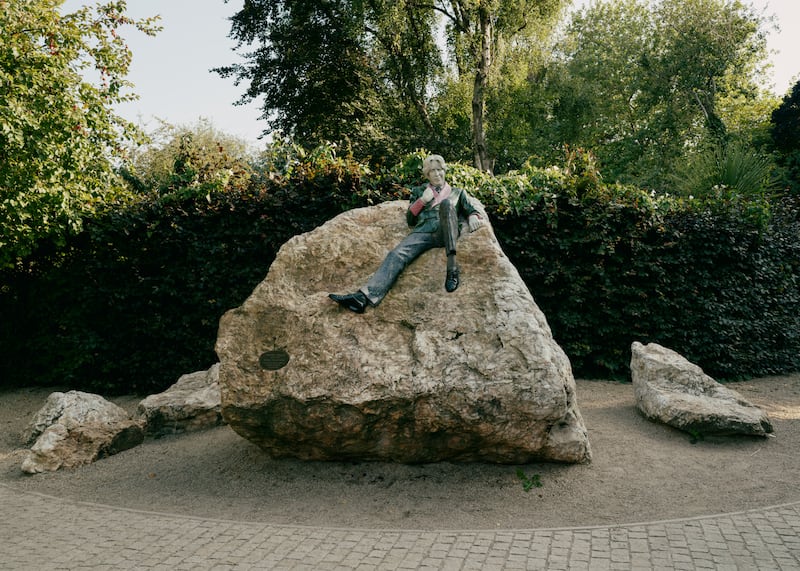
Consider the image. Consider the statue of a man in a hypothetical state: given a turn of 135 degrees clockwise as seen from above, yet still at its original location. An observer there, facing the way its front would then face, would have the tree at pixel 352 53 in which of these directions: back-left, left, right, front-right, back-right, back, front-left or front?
front-right

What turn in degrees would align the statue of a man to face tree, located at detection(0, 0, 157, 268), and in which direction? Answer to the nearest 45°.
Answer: approximately 135° to its right

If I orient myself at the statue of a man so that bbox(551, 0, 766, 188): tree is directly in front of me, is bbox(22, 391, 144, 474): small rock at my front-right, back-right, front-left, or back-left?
back-left

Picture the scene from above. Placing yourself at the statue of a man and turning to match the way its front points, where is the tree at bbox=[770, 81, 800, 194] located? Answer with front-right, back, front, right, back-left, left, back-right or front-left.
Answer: back-left

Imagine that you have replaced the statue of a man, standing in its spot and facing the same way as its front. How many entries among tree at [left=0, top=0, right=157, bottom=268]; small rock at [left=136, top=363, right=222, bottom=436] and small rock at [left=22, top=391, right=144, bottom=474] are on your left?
0

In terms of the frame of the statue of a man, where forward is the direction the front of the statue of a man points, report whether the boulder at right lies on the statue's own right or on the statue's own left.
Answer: on the statue's own left

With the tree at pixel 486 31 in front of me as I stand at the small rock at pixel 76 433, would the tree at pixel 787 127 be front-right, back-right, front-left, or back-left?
front-right

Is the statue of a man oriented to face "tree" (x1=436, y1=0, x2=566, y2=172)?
no

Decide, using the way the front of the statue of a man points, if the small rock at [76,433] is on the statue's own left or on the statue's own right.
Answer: on the statue's own right

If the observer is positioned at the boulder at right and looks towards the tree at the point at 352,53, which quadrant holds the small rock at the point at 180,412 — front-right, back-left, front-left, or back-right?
front-left

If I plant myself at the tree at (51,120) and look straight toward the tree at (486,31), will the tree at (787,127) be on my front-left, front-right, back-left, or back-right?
front-right

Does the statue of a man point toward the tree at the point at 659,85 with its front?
no

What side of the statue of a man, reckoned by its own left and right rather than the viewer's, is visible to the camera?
front
